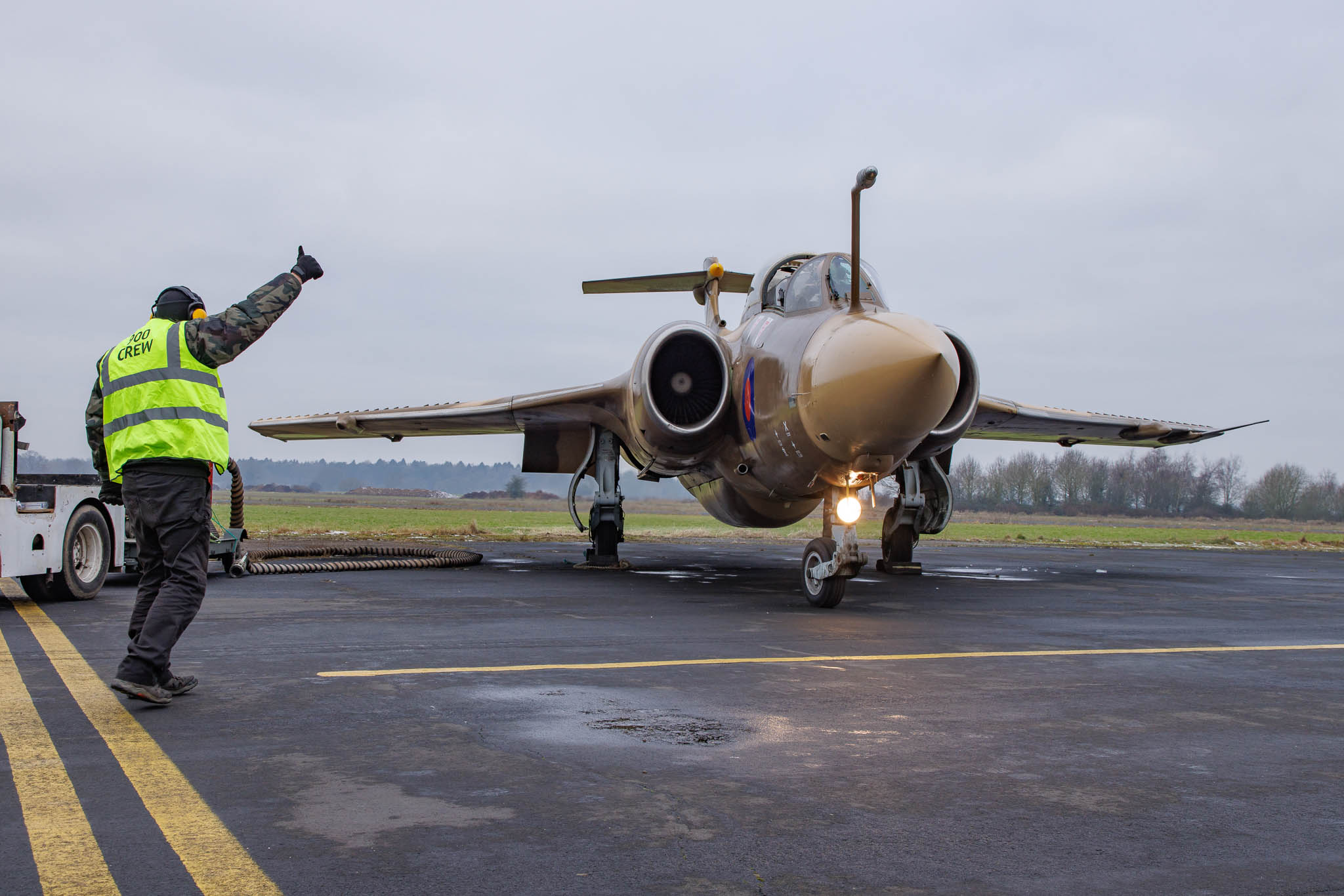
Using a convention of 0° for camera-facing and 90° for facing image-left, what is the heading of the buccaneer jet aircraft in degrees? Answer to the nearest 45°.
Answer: approximately 315°

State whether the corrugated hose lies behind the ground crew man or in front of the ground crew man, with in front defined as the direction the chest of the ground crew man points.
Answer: in front

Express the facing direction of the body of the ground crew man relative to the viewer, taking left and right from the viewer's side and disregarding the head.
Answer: facing away from the viewer and to the right of the viewer

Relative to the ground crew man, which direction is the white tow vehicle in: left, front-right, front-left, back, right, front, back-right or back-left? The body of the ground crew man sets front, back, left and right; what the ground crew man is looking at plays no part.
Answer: front-left

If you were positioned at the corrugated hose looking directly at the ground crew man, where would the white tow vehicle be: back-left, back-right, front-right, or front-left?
front-right

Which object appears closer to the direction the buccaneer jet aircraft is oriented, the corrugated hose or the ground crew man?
the ground crew man

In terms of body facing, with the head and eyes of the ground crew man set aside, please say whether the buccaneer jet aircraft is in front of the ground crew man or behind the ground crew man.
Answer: in front

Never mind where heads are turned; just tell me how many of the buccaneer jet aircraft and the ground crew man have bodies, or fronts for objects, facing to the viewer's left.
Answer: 0

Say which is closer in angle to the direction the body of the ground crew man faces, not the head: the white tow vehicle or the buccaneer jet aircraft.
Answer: the buccaneer jet aircraft
